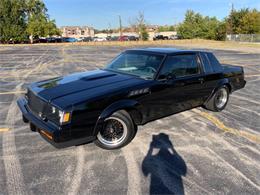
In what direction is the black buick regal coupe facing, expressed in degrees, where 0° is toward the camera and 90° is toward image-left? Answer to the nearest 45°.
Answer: approximately 45°
